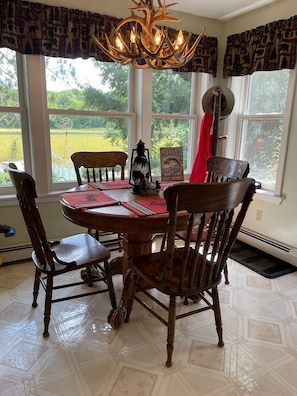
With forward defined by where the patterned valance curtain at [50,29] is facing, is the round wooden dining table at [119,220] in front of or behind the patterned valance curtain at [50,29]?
in front

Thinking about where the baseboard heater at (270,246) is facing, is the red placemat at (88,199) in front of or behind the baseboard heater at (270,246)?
in front

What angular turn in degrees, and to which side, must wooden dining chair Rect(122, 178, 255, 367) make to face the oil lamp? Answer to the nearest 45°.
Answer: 0° — it already faces it

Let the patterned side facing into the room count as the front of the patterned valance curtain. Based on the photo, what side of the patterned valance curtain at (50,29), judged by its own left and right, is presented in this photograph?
front

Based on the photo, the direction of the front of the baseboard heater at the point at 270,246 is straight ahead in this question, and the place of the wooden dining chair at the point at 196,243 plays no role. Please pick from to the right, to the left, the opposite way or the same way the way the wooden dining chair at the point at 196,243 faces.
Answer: to the right

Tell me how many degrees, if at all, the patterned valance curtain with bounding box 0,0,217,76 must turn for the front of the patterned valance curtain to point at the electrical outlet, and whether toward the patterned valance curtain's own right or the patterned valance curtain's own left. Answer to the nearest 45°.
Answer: approximately 90° to the patterned valance curtain's own left

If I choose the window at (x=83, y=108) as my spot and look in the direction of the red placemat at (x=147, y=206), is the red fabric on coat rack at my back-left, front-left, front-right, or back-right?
front-left

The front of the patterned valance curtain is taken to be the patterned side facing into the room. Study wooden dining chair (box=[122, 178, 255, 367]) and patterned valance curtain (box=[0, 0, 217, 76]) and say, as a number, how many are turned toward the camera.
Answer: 1

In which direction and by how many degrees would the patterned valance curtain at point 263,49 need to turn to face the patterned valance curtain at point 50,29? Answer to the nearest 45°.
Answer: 0° — it already faces it

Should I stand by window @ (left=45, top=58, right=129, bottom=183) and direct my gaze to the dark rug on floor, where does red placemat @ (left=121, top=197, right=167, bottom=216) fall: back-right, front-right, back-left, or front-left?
front-right

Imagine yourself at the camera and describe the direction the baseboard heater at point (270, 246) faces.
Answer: facing the viewer and to the left of the viewer

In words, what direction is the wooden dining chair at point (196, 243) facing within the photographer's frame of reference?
facing away from the viewer and to the left of the viewer

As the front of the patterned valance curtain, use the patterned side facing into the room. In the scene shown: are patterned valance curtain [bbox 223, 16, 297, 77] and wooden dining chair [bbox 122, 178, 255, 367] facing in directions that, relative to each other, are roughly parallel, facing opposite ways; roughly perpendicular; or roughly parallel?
roughly perpendicular

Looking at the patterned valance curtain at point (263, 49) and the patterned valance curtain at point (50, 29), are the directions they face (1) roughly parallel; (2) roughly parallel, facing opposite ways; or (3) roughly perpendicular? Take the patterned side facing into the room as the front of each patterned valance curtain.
roughly perpendicular

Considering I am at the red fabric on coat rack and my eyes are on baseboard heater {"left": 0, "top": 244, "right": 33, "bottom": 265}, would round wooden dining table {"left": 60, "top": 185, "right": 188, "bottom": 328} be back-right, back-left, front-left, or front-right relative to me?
front-left

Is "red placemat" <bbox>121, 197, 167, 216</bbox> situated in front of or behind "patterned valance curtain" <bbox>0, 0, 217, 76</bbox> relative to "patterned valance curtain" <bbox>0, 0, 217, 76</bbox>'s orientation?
in front

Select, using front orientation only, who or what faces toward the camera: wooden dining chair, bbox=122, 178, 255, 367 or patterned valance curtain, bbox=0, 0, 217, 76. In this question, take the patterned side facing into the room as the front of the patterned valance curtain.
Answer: the patterned valance curtain

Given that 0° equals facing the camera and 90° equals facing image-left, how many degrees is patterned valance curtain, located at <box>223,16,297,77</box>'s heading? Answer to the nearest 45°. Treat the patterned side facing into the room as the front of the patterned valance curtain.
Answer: approximately 45°
